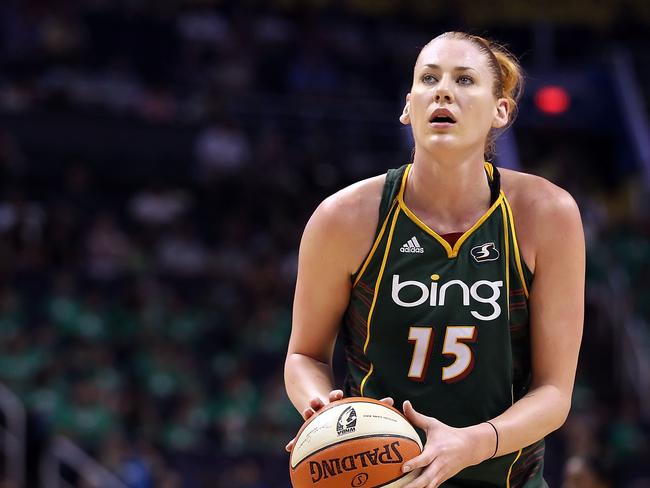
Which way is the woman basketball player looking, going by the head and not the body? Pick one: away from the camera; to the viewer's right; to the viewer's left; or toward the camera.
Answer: toward the camera

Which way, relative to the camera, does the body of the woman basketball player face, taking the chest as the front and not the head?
toward the camera

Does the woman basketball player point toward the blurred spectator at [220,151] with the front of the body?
no
